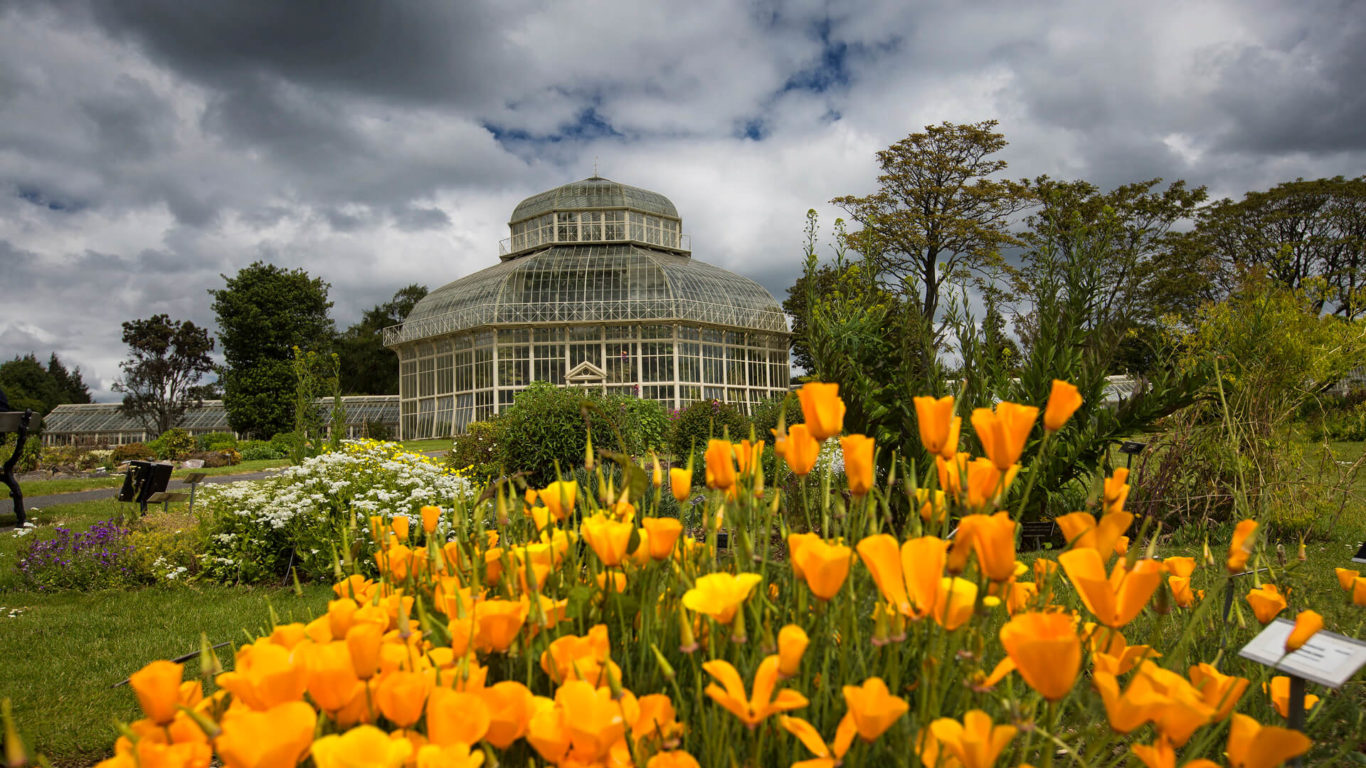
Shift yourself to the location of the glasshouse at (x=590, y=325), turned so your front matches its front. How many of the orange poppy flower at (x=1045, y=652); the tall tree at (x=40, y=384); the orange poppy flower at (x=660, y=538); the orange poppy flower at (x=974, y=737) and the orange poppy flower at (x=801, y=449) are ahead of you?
4

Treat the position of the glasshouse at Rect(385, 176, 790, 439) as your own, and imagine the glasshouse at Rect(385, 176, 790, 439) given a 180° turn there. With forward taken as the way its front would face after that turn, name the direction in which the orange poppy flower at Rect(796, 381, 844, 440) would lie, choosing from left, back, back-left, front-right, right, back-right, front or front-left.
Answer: back

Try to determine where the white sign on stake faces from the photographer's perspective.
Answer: facing the viewer and to the left of the viewer

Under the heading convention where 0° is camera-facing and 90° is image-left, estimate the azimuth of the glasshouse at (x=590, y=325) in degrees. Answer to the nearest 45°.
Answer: approximately 0°

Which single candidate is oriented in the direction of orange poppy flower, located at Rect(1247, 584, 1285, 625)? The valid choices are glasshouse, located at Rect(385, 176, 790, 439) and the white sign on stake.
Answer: the glasshouse

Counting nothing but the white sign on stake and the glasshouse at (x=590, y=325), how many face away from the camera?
0

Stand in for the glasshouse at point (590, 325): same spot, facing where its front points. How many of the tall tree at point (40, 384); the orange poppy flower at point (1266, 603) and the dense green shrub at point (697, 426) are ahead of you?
2

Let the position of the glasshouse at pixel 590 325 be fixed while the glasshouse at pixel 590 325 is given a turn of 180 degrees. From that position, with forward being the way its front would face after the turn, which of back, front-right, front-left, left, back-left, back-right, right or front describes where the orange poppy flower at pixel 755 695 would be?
back

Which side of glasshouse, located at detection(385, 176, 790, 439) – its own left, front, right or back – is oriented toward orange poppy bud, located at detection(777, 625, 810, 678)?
front

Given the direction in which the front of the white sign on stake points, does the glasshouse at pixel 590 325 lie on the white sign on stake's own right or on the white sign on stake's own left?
on the white sign on stake's own right

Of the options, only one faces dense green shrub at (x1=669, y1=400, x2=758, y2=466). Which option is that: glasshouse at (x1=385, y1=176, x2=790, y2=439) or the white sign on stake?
the glasshouse

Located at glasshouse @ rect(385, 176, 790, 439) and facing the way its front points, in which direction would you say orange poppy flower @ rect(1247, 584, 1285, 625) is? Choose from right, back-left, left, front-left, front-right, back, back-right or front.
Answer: front
